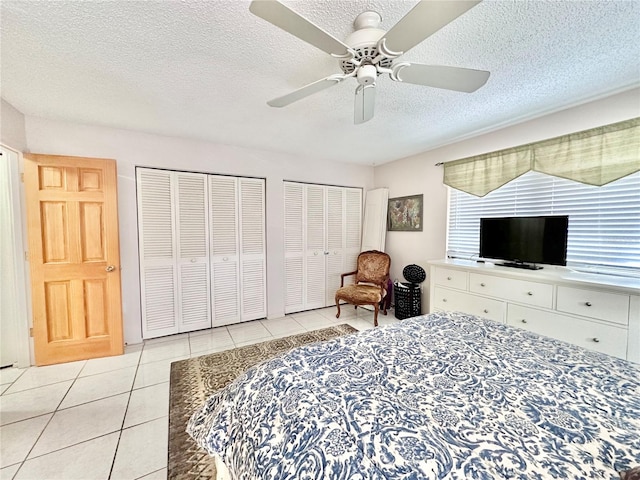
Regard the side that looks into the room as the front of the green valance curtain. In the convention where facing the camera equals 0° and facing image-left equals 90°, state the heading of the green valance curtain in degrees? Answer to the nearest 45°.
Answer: approximately 45°

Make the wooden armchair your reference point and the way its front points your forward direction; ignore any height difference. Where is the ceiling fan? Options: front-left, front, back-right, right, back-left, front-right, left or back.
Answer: front-left

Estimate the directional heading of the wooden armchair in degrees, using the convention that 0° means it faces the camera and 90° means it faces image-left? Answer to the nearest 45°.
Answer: approximately 45°

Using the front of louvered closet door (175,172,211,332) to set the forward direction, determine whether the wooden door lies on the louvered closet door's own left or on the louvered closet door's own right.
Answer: on the louvered closet door's own right

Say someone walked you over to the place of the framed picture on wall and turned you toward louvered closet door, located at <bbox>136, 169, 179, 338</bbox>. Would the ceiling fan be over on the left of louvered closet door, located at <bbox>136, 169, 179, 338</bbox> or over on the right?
left

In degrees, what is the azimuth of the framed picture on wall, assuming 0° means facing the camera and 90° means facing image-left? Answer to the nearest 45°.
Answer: approximately 45°

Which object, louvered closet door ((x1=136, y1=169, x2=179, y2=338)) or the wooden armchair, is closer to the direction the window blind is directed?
the louvered closet door

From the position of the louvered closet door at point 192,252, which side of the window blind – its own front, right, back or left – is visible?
front

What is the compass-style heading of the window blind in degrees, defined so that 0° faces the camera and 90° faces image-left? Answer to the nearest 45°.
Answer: approximately 45°
